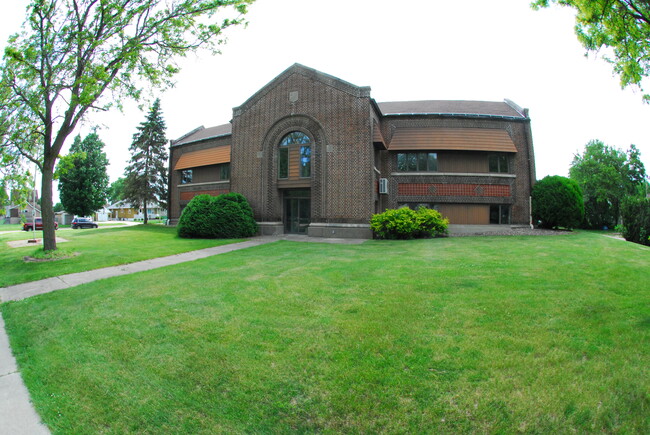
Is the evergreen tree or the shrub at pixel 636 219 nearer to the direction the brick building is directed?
the shrub

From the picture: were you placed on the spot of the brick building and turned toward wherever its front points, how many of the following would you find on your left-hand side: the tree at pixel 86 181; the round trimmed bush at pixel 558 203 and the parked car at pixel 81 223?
1

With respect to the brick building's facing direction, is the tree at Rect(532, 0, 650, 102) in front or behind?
in front

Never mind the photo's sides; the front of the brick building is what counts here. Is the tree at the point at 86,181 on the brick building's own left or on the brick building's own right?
on the brick building's own right

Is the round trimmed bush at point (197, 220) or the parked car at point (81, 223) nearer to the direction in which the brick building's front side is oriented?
the round trimmed bush

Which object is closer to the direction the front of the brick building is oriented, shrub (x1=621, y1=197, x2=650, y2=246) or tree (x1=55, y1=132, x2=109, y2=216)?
the shrub

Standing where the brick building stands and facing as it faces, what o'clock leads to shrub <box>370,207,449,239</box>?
The shrub is roughly at 11 o'clock from the brick building.

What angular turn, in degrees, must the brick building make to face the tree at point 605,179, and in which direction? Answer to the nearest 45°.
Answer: approximately 135° to its left

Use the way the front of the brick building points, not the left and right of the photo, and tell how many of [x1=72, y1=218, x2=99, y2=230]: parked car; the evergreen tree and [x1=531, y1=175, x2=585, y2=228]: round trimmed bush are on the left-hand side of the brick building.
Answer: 1

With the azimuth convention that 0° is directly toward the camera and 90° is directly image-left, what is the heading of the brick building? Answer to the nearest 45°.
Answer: approximately 0°
